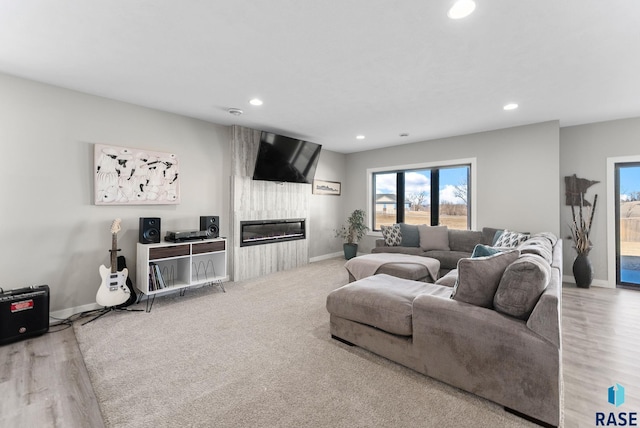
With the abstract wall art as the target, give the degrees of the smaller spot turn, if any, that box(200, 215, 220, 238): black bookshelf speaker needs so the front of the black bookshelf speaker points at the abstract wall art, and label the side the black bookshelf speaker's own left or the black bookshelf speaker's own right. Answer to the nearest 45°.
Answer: approximately 135° to the black bookshelf speaker's own right

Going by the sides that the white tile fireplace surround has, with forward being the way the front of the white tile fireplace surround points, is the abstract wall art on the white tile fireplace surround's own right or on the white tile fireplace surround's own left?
on the white tile fireplace surround's own right

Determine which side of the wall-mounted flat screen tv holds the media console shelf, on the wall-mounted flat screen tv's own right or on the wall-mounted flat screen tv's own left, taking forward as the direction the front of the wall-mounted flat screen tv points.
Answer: on the wall-mounted flat screen tv's own right

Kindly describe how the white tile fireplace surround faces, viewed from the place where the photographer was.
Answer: facing the viewer and to the right of the viewer

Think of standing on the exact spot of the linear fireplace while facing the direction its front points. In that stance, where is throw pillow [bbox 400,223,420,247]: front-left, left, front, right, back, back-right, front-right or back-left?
front-left

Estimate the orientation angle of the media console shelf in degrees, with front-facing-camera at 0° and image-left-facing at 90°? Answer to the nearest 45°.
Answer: approximately 315°

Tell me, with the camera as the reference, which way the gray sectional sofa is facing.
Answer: facing away from the viewer and to the left of the viewer

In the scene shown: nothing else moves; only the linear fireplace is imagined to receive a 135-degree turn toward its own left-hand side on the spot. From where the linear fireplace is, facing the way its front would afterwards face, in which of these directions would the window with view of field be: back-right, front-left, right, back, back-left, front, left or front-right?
right
